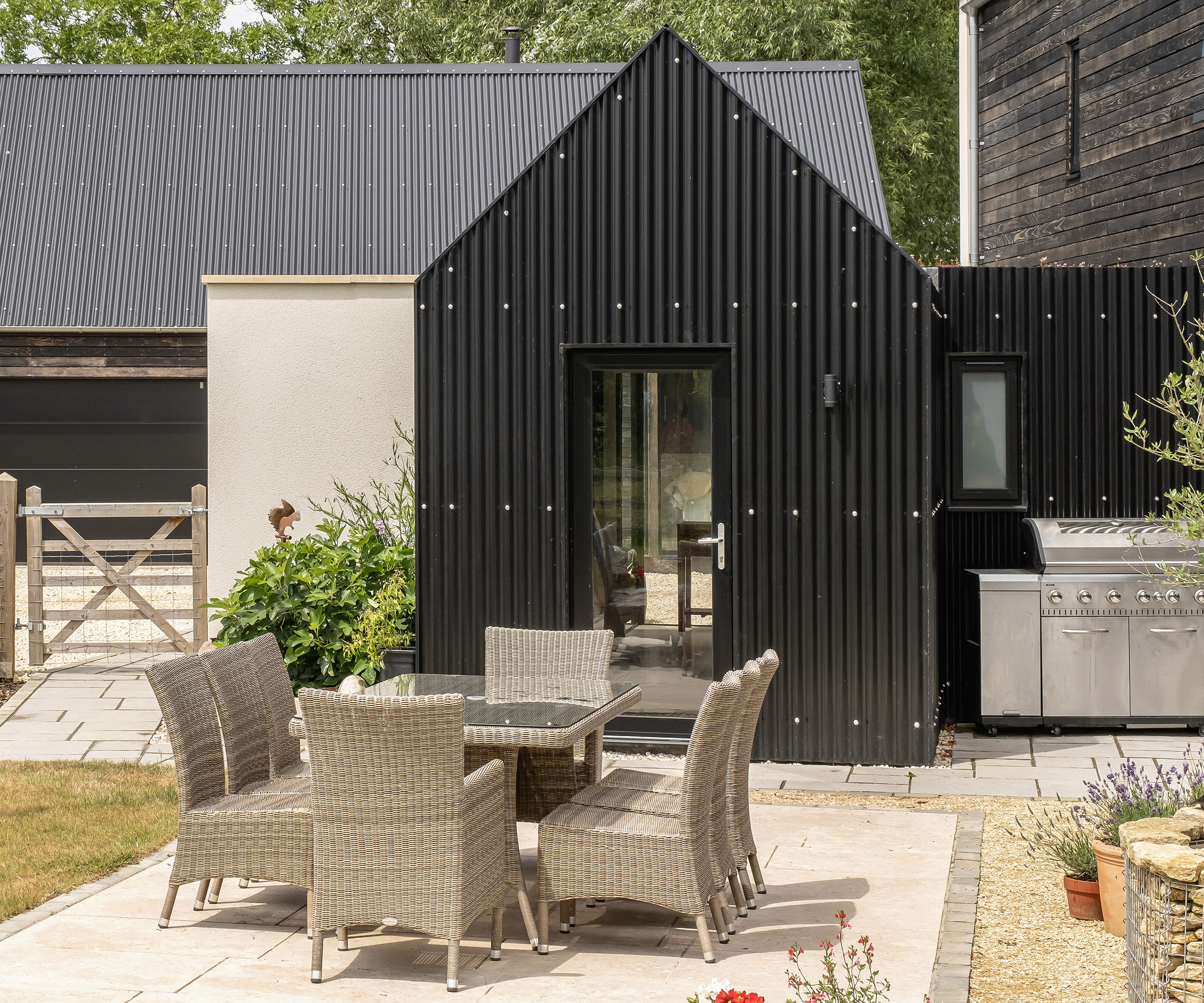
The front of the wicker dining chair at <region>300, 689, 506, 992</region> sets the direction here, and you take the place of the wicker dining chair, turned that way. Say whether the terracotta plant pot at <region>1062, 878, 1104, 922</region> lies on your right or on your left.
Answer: on your right

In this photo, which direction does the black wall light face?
toward the camera

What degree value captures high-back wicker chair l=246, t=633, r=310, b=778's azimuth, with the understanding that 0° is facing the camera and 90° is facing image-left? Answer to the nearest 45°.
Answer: approximately 270°

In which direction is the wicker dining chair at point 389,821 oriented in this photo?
away from the camera

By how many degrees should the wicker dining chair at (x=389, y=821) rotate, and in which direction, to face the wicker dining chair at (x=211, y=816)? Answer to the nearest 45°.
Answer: approximately 45° to its left

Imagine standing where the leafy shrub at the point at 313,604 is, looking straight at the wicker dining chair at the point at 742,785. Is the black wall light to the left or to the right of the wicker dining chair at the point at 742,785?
left

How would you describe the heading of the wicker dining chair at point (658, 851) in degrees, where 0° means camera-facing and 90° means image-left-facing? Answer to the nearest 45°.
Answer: approximately 90°

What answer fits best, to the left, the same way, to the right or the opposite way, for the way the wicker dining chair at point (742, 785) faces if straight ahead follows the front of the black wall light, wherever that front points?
to the right

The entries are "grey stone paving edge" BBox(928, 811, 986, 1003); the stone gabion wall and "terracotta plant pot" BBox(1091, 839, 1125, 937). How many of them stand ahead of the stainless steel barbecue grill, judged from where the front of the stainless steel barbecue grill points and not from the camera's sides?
3

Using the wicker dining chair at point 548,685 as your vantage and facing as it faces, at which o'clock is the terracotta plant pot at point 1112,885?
The terracotta plant pot is roughly at 10 o'clock from the wicker dining chair.

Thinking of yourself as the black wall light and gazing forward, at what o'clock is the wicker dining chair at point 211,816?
The wicker dining chair is roughly at 1 o'clock from the black wall light.

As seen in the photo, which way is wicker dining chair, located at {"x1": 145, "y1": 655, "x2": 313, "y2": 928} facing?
to the viewer's right

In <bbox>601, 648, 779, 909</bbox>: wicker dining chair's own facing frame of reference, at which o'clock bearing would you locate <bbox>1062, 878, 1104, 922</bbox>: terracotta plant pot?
The terracotta plant pot is roughly at 6 o'clock from the wicker dining chair.

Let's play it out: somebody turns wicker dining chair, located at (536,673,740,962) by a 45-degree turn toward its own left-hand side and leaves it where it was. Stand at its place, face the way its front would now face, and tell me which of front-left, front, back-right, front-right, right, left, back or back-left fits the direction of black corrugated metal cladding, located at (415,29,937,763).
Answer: back-right

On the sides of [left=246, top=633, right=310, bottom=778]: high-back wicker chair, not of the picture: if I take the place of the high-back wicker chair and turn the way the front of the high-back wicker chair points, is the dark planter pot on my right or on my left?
on my left

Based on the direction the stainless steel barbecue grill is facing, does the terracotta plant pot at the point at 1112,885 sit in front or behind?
in front

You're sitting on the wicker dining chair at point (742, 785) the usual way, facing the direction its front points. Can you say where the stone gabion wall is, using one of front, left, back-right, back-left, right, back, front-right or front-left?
back-left

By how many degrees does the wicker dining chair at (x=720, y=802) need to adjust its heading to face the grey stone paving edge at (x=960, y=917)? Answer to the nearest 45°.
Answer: approximately 180°

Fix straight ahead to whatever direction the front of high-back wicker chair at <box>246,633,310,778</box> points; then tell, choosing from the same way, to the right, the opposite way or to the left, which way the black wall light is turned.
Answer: to the right
